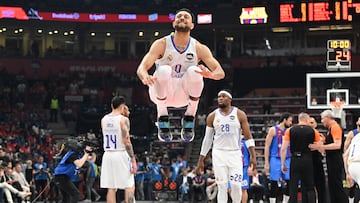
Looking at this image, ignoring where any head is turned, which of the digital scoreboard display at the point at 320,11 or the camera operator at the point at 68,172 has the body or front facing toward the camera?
the digital scoreboard display

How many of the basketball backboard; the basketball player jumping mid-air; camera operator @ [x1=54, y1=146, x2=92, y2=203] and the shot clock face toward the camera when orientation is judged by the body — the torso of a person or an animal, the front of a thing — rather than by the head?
3

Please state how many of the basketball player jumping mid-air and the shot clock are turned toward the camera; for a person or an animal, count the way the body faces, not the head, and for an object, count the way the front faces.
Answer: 2

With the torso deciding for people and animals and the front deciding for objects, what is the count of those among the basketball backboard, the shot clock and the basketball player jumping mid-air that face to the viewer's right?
0

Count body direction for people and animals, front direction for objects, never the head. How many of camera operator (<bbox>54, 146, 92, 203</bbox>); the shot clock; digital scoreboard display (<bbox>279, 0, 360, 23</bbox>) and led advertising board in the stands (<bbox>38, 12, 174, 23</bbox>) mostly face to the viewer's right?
1

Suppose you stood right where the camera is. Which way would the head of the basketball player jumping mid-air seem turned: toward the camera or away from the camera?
toward the camera

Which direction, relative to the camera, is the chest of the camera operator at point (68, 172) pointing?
to the viewer's right

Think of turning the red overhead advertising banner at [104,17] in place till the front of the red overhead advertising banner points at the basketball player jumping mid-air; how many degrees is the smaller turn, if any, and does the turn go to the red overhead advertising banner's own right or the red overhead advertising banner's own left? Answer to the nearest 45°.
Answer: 0° — it already faces them

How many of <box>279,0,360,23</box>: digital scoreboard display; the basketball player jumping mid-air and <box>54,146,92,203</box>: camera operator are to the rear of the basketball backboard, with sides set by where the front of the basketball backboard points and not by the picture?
1

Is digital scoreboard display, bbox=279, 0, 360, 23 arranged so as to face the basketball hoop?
yes

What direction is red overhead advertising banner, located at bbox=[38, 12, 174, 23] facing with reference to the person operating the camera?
facing the viewer

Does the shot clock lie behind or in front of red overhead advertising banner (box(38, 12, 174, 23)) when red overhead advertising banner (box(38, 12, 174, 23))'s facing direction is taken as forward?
in front

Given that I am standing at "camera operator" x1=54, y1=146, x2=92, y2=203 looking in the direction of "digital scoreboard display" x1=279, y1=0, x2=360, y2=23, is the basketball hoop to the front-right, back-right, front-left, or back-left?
front-right

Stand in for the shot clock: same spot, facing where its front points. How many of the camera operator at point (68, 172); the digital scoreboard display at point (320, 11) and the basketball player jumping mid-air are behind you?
1

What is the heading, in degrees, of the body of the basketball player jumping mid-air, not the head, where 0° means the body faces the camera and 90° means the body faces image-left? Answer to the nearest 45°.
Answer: approximately 0°

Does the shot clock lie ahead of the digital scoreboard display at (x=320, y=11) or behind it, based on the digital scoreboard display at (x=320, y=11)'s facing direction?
ahead

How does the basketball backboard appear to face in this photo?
toward the camera
